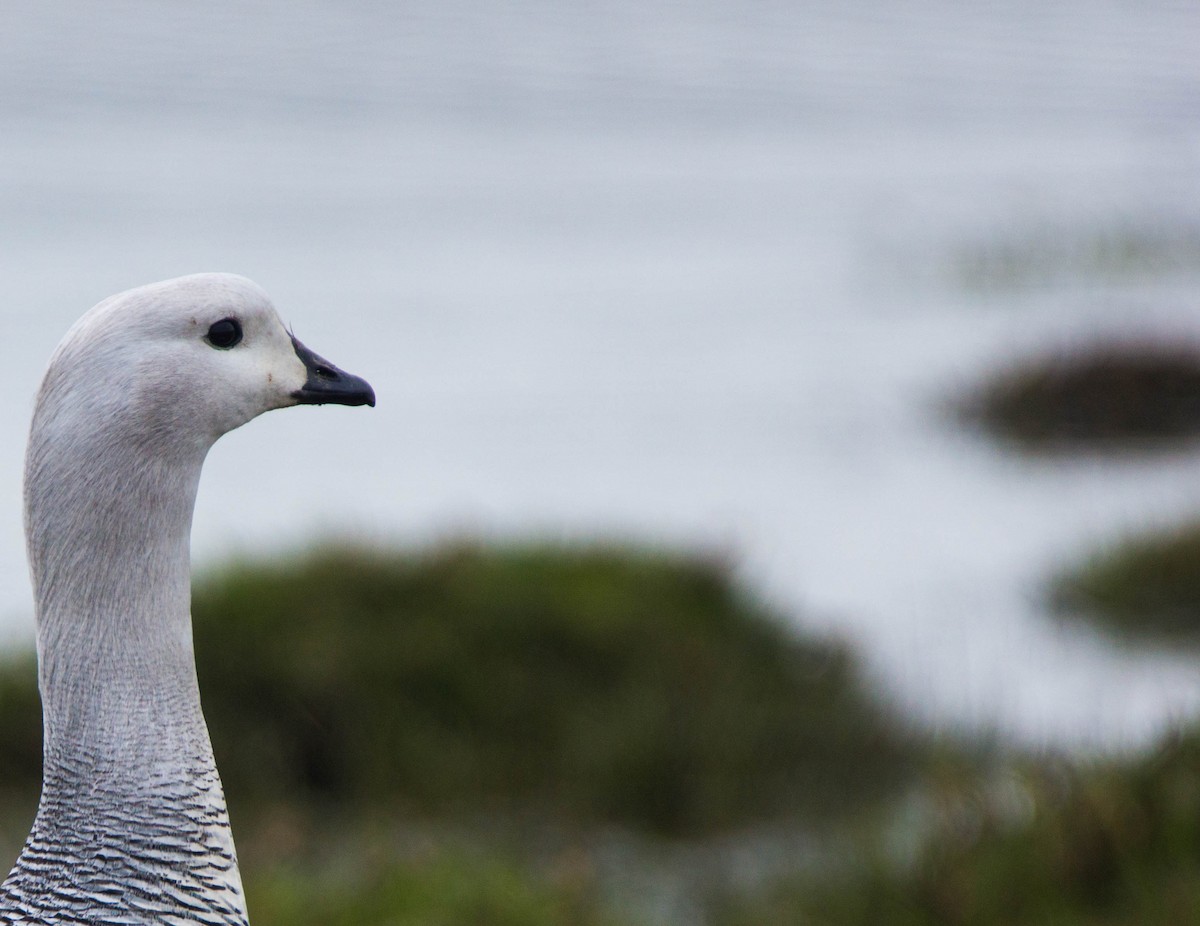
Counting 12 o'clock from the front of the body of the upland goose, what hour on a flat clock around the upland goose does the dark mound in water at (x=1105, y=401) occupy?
The dark mound in water is roughly at 10 o'clock from the upland goose.

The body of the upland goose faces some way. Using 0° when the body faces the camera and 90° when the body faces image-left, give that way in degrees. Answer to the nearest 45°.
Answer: approximately 270°
